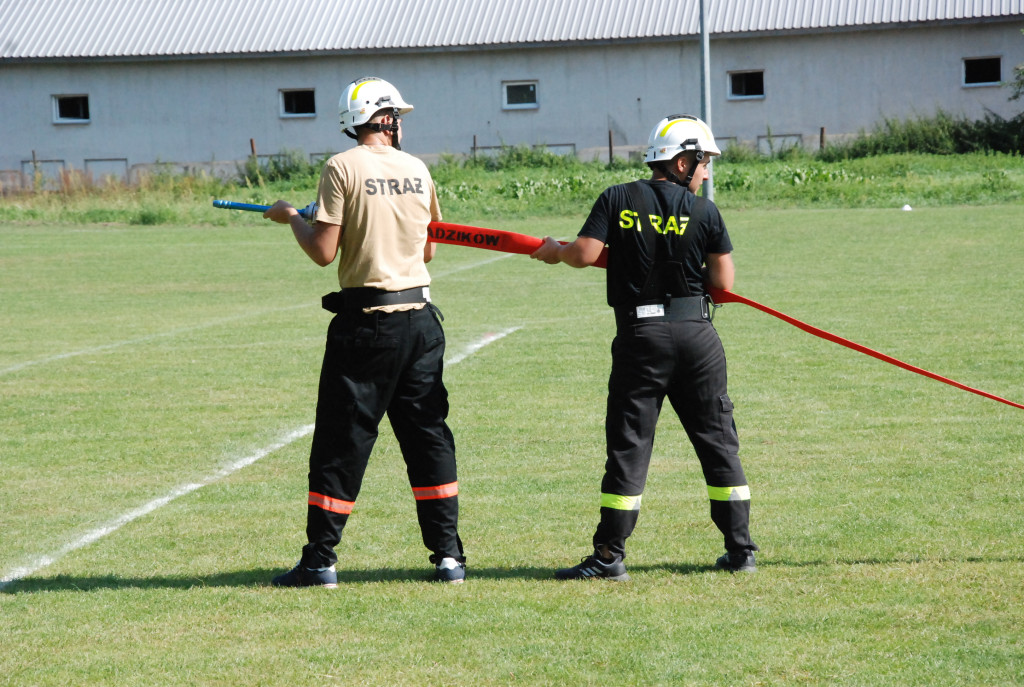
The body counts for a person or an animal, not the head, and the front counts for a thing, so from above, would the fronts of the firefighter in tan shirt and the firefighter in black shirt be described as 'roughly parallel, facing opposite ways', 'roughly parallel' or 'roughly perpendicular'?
roughly parallel

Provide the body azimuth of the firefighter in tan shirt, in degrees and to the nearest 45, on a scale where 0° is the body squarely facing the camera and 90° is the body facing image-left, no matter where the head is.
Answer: approximately 180°

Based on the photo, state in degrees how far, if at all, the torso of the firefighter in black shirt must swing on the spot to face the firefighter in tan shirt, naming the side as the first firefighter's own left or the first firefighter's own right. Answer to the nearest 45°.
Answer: approximately 90° to the first firefighter's own left

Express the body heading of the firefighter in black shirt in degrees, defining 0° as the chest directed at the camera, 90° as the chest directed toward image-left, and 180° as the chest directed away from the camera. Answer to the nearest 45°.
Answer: approximately 180°

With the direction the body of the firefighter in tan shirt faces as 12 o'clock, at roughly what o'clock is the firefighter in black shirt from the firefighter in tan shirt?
The firefighter in black shirt is roughly at 3 o'clock from the firefighter in tan shirt.

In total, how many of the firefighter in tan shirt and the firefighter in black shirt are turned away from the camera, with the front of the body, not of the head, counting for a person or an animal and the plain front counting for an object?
2
